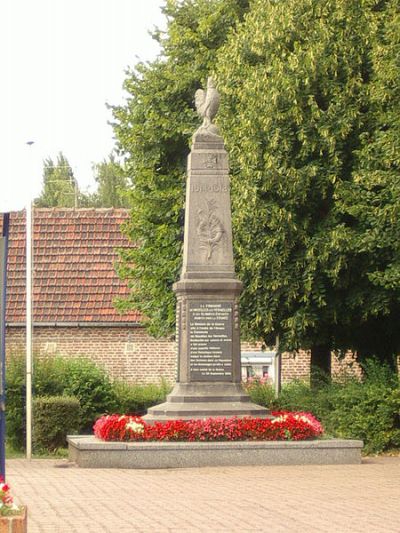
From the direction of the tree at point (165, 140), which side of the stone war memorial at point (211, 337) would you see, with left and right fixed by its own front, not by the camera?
back

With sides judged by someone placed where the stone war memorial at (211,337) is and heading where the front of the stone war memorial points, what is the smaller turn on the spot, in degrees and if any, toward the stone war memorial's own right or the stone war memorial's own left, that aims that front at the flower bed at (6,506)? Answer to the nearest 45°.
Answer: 0° — it already faces it

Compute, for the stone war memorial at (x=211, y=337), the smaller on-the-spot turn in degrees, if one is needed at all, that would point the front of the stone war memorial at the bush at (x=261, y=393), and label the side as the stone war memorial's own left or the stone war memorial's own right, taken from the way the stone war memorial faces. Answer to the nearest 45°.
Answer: approximately 180°

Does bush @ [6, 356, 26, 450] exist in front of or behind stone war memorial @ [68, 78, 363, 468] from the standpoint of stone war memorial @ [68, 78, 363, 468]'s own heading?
behind

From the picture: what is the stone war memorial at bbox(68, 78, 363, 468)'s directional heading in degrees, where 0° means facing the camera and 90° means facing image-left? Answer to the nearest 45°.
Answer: approximately 0°
